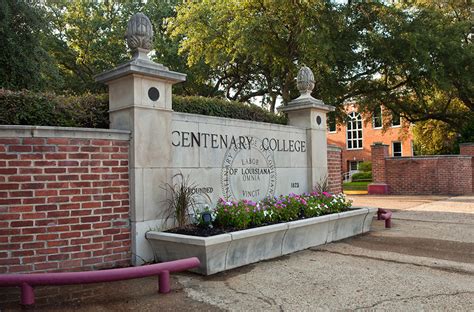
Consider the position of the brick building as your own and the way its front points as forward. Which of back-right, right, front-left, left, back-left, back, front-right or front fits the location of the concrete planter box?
front

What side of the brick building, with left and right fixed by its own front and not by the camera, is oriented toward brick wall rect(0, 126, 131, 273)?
front

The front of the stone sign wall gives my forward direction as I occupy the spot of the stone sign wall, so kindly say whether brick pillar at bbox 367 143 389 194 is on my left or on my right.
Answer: on my left

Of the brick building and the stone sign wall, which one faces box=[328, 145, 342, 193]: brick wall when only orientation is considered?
the brick building

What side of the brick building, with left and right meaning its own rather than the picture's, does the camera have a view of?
front

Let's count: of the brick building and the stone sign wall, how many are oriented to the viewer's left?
0

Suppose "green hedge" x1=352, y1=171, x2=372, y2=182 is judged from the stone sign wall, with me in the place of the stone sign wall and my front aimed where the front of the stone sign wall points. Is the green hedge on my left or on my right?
on my left

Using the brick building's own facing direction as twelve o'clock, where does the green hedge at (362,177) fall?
The green hedge is roughly at 12 o'clock from the brick building.

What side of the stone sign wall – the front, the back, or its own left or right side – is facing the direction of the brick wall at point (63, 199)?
right

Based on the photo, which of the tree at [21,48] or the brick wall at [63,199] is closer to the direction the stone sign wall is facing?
the brick wall

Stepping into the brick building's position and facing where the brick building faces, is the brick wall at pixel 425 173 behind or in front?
in front

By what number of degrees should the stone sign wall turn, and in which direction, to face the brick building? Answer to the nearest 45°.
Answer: approximately 135° to its left

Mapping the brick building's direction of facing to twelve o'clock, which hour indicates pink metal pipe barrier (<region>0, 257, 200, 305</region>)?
The pink metal pipe barrier is roughly at 12 o'clock from the brick building.

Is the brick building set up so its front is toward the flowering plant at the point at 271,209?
yes

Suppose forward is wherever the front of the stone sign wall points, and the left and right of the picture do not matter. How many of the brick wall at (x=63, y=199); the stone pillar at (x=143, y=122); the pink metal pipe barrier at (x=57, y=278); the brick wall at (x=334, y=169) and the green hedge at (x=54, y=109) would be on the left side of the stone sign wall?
1

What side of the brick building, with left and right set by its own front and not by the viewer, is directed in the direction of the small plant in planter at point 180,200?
front

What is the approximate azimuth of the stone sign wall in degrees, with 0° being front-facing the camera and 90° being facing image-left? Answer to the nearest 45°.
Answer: approximately 315°
